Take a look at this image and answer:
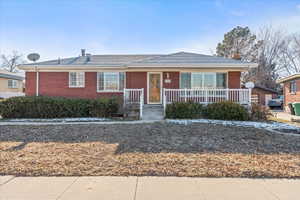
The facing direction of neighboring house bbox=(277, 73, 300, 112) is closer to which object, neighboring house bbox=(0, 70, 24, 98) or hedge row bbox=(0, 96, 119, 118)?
the hedge row

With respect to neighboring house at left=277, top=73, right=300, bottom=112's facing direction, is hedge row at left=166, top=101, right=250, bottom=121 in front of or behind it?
in front

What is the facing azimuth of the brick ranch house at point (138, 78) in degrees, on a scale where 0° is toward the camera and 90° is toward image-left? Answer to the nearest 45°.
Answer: approximately 0°

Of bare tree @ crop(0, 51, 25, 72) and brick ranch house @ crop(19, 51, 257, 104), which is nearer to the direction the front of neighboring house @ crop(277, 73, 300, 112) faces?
the brick ranch house

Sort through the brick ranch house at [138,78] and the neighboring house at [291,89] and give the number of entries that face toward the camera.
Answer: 2

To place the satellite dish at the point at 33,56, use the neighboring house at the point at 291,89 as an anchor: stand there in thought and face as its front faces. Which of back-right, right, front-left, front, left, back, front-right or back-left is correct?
front-right

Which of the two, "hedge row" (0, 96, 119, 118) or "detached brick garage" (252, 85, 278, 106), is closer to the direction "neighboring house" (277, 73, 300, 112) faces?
the hedge row

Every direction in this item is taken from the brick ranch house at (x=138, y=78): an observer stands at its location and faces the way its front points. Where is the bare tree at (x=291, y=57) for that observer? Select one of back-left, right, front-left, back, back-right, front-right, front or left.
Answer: back-left

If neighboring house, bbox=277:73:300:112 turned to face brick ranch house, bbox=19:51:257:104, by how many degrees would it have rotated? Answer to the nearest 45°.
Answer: approximately 45° to its right

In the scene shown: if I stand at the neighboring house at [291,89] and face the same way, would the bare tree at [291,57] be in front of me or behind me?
behind

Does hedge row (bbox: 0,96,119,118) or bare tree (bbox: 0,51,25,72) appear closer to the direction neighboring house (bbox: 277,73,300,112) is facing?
the hedge row

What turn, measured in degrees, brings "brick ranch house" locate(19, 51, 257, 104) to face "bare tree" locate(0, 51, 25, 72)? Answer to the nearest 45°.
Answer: approximately 135° to its right
